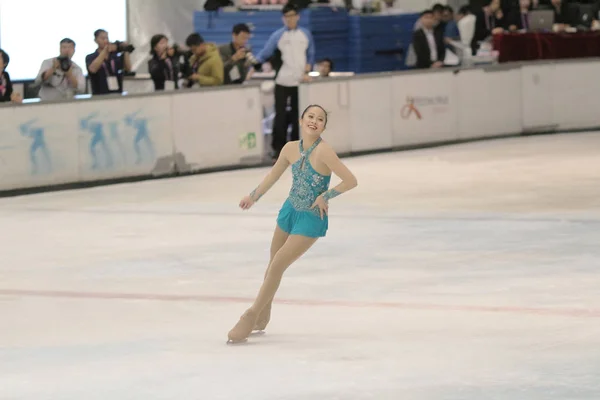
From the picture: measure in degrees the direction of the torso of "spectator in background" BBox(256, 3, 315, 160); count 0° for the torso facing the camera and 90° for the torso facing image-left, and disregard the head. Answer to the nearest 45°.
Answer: approximately 0°

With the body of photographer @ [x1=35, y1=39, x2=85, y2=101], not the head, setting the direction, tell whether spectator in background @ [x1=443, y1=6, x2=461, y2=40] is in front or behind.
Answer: behind

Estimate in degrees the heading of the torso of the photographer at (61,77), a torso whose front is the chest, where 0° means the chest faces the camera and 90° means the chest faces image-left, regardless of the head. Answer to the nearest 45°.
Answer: approximately 0°

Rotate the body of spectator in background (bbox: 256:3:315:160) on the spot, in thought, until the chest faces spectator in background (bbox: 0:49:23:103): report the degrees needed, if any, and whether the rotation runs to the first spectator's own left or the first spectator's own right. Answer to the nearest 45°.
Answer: approximately 45° to the first spectator's own right

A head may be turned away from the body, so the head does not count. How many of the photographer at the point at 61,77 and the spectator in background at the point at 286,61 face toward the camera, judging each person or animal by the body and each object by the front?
2
